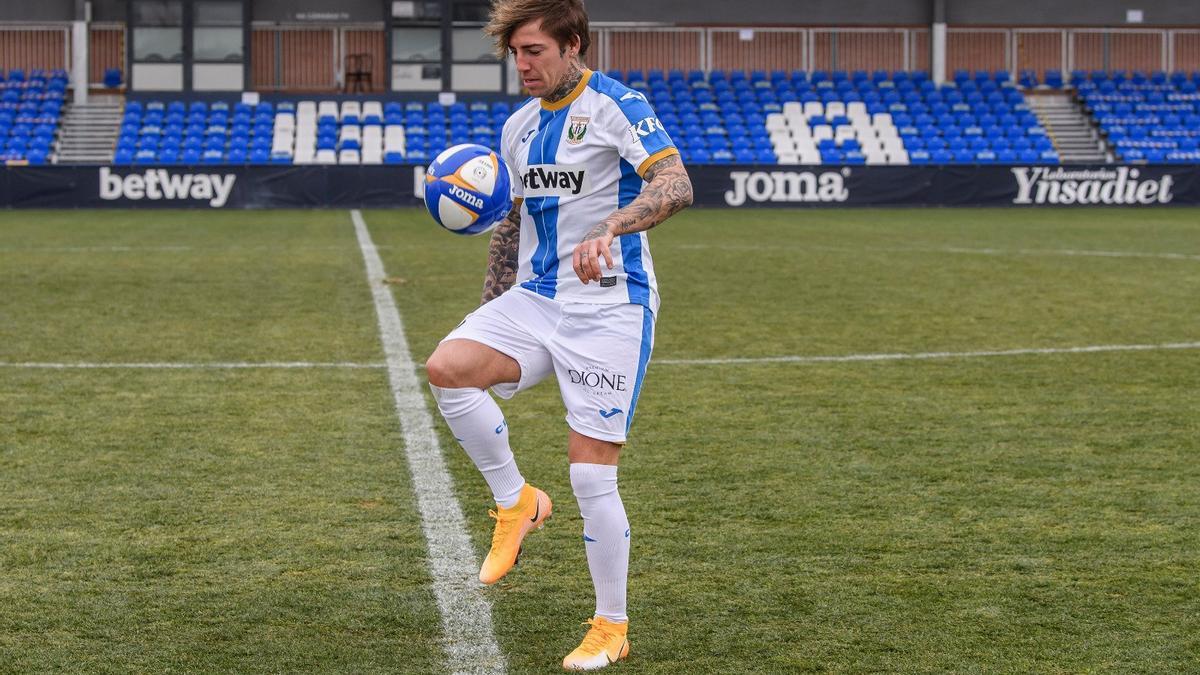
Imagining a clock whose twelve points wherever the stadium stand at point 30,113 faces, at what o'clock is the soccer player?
The soccer player is roughly at 12 o'clock from the stadium stand.

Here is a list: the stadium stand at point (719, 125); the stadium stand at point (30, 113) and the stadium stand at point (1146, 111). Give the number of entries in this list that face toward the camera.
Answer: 3

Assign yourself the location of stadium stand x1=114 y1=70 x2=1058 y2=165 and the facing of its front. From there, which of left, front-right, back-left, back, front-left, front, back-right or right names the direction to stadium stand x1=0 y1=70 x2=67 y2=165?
right

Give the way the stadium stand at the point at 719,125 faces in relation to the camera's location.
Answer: facing the viewer

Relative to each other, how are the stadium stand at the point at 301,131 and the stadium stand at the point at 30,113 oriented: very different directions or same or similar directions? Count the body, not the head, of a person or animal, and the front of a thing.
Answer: same or similar directions

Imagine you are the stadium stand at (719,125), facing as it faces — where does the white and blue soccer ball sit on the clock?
The white and blue soccer ball is roughly at 12 o'clock from the stadium stand.

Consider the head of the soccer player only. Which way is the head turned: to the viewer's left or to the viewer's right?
to the viewer's left

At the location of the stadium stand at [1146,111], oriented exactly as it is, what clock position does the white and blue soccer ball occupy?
The white and blue soccer ball is roughly at 12 o'clock from the stadium stand.

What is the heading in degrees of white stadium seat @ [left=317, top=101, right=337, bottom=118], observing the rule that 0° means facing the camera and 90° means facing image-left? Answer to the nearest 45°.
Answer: approximately 0°

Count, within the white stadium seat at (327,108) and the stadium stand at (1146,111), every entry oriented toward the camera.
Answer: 2

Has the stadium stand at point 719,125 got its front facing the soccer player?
yes

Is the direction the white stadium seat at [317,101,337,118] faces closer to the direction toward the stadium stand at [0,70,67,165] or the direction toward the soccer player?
the soccer player

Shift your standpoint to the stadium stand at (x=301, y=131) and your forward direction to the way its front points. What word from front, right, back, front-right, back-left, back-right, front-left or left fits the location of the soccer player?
front

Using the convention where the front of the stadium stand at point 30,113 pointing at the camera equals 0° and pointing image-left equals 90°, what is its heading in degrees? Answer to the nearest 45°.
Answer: approximately 0°

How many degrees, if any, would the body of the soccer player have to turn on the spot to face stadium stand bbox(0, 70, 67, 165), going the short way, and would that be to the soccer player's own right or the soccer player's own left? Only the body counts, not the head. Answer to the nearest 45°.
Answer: approximately 135° to the soccer player's own right
